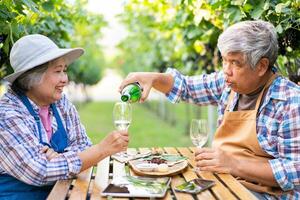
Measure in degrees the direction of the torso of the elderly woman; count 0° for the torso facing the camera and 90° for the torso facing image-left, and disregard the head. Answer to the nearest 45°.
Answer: approximately 315°

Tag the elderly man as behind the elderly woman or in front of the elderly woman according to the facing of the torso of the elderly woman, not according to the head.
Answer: in front

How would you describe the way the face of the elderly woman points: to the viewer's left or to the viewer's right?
to the viewer's right

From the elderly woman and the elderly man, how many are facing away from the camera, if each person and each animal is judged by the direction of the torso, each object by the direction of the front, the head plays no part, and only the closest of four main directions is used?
0

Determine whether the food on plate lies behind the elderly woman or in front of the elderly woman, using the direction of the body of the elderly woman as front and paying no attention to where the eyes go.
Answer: in front

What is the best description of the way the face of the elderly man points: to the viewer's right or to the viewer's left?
to the viewer's left

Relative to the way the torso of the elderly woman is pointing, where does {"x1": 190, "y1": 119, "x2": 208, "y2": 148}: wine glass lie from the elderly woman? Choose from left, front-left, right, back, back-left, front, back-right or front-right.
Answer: front-left

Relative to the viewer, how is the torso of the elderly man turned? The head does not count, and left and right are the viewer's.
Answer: facing the viewer and to the left of the viewer

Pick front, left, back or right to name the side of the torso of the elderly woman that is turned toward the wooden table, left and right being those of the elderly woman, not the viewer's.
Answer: front
